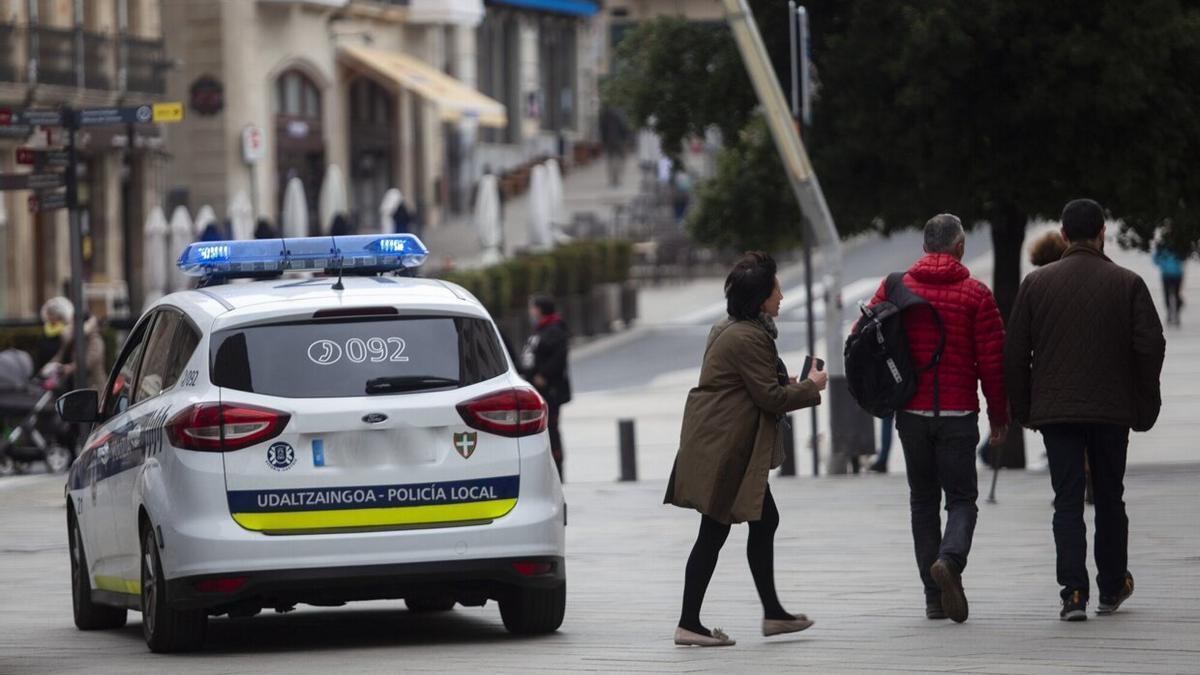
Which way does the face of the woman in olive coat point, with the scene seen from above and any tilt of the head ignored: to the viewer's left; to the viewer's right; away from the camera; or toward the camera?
to the viewer's right

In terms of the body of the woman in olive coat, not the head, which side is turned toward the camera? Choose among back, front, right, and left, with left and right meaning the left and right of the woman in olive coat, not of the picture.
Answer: right

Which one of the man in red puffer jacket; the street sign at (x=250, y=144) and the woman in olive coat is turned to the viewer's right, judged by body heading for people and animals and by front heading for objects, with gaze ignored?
the woman in olive coat

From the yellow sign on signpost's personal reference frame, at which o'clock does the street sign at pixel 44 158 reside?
The street sign is roughly at 4 o'clock from the yellow sign on signpost.

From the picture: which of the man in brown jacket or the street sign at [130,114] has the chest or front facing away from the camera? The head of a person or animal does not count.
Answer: the man in brown jacket

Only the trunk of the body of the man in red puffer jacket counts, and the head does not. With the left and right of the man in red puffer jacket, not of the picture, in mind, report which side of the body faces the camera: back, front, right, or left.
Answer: back

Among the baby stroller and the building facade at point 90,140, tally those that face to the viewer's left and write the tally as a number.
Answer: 1

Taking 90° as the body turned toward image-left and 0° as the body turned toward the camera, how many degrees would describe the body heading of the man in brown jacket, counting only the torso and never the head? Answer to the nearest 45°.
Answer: approximately 180°

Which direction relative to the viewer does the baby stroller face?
to the viewer's left

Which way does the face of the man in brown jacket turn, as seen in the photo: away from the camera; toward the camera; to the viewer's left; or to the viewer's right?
away from the camera

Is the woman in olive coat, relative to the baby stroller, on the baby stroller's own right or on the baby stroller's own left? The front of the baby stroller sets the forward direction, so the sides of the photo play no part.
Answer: on the baby stroller's own left

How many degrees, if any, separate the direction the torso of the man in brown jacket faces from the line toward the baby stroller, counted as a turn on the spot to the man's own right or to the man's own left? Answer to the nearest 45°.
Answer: approximately 45° to the man's own left
